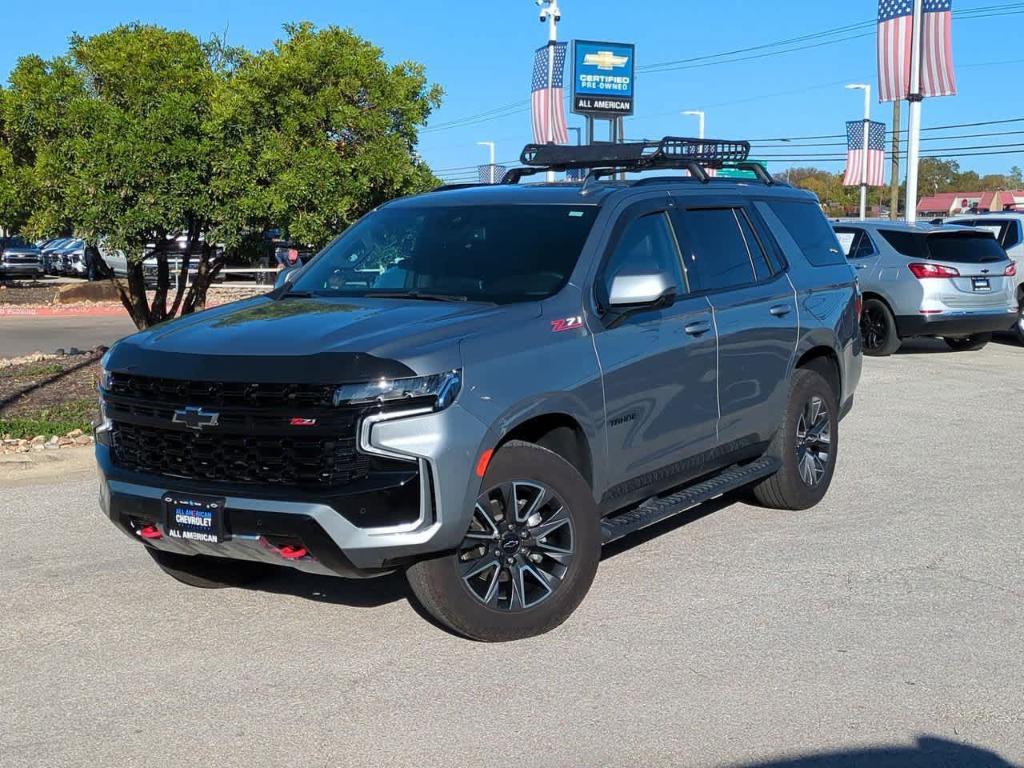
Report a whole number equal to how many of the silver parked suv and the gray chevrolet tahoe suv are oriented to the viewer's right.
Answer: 0

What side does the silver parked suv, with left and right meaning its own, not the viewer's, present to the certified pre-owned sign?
front

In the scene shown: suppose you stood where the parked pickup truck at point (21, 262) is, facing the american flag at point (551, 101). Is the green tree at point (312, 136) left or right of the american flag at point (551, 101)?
right

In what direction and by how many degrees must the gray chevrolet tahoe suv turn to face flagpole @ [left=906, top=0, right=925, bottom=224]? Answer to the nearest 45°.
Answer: approximately 180°

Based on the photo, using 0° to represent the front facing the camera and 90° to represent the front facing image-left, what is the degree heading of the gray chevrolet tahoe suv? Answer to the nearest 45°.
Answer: approximately 45°

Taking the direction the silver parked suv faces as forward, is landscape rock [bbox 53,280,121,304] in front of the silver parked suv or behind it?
in front

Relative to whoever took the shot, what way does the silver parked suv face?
facing away from the viewer and to the left of the viewer

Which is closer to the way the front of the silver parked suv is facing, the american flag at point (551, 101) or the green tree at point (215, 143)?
the american flag

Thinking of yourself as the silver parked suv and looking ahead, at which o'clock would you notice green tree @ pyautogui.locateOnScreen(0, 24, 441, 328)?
The green tree is roughly at 9 o'clock from the silver parked suv.

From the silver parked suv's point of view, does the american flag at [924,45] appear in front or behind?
in front

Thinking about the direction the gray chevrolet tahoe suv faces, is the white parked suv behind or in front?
behind

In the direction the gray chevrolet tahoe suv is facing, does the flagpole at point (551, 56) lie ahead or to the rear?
to the rear
